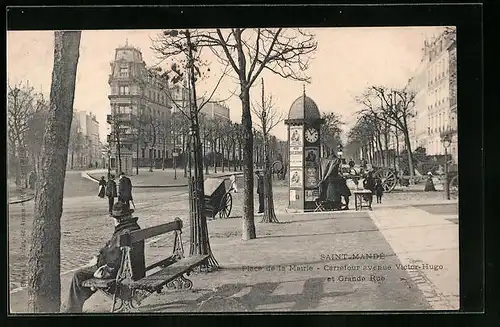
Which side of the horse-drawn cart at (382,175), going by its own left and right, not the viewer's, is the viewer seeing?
left

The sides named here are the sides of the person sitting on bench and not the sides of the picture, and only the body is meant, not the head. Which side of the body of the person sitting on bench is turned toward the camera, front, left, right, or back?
left

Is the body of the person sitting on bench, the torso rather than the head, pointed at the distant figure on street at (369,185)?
no

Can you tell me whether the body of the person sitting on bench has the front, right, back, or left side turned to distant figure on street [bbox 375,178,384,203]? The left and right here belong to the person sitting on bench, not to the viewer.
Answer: back

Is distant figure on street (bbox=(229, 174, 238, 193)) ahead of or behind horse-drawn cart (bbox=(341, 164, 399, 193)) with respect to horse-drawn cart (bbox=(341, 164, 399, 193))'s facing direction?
ahead

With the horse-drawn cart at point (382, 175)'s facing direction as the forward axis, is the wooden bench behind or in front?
in front
